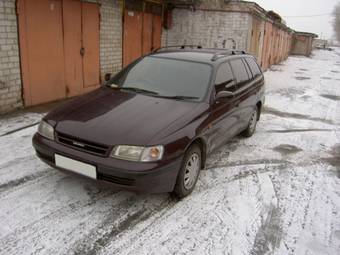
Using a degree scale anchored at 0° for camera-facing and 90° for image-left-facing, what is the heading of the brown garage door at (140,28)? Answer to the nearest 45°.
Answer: approximately 315°

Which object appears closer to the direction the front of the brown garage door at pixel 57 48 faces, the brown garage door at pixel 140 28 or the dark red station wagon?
the dark red station wagon

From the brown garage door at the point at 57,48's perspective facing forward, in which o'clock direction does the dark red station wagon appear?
The dark red station wagon is roughly at 1 o'clock from the brown garage door.

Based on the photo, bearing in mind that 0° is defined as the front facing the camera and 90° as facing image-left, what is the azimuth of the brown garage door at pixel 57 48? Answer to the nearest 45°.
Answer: approximately 315°

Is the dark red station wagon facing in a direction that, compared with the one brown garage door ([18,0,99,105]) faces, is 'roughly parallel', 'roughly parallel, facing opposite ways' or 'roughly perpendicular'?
roughly perpendicular

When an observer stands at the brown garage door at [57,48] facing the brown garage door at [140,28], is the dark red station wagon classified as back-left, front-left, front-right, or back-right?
back-right

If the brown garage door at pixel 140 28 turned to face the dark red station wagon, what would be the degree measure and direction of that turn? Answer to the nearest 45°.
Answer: approximately 45° to its right

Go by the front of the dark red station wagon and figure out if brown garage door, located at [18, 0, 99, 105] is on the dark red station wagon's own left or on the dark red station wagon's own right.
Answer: on the dark red station wagon's own right

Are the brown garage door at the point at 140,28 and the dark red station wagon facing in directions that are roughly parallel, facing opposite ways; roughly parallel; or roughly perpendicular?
roughly perpendicular
